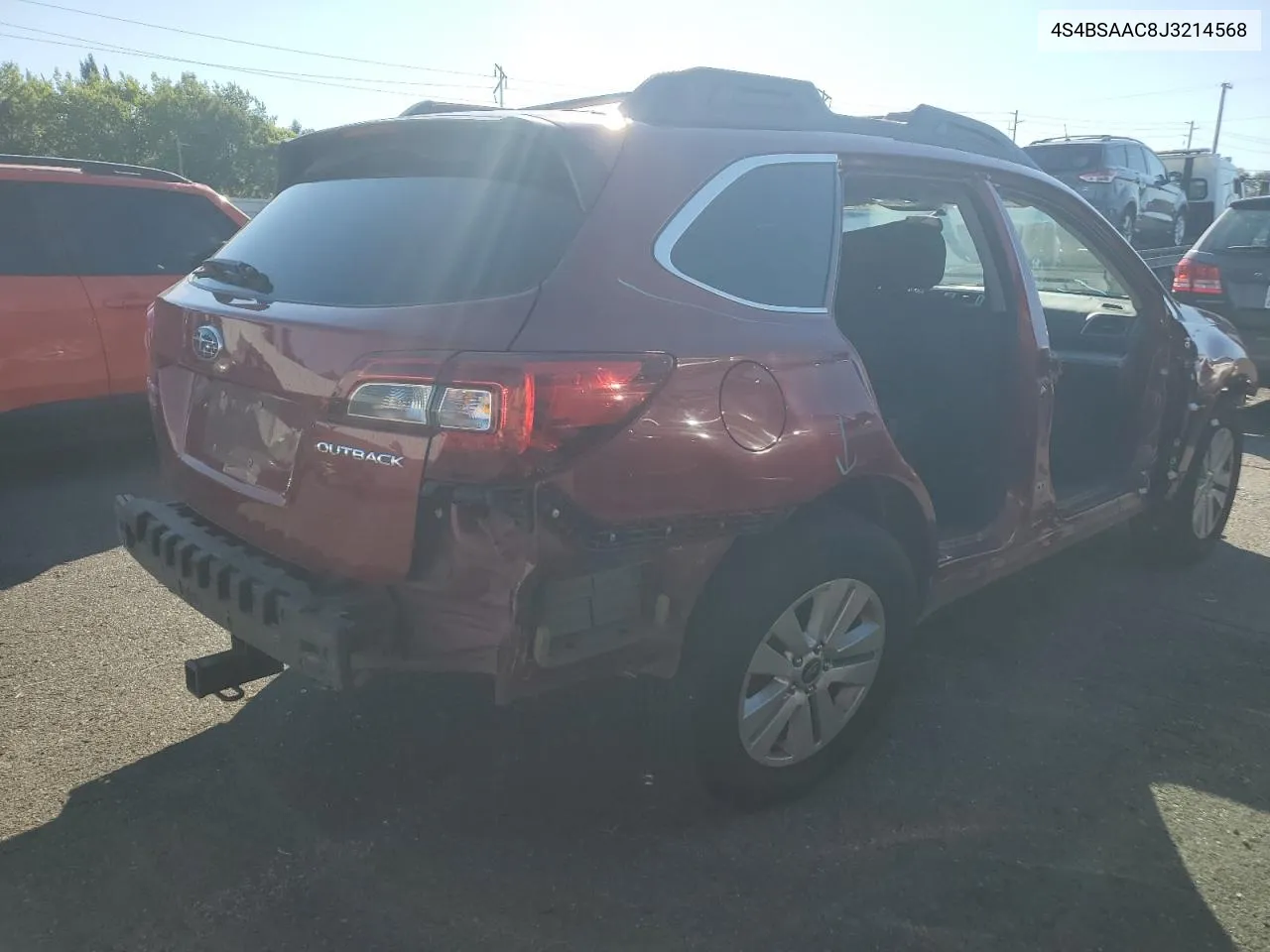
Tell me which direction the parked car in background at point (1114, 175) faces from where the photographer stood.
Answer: facing away from the viewer and to the right of the viewer

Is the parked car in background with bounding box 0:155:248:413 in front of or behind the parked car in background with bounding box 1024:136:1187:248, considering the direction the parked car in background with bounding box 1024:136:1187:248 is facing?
behind

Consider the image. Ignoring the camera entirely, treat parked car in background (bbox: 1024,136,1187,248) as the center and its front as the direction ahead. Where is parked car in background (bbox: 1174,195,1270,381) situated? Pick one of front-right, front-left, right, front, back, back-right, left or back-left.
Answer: back-right

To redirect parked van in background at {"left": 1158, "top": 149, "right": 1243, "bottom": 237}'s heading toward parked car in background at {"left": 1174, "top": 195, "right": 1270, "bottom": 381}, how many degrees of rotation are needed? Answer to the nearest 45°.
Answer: approximately 135° to its right

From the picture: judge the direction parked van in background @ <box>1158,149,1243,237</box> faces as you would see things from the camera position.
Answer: facing away from the viewer and to the right of the viewer

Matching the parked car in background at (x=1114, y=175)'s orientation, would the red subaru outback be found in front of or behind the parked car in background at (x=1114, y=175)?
behind

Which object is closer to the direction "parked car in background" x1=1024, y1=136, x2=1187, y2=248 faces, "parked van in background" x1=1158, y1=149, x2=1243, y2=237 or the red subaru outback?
the parked van in background

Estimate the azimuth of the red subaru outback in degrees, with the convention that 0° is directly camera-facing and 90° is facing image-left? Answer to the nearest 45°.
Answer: approximately 225°
